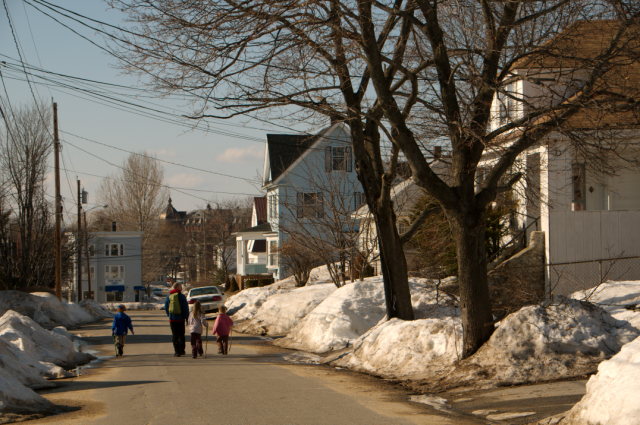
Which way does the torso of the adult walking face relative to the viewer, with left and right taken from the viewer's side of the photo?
facing away from the viewer

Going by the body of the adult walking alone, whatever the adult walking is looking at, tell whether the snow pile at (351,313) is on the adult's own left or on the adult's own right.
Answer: on the adult's own right

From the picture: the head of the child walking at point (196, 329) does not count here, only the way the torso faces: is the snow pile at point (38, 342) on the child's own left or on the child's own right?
on the child's own left

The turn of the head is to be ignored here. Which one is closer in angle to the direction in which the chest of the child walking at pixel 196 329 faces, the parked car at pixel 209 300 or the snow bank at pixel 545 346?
the parked car

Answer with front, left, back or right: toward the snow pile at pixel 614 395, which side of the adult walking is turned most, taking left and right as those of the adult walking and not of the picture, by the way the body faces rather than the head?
back

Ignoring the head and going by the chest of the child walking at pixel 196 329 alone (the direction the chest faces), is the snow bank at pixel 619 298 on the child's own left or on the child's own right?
on the child's own right

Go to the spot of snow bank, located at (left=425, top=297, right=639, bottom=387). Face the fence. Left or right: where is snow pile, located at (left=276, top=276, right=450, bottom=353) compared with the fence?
left

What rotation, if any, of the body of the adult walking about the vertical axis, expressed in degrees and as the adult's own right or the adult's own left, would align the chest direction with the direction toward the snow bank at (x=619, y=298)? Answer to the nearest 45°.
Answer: approximately 90° to the adult's own right

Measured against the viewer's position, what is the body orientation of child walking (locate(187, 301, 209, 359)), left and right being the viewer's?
facing away from the viewer

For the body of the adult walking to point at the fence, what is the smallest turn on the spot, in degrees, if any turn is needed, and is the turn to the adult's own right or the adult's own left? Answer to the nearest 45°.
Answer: approximately 90° to the adult's own right

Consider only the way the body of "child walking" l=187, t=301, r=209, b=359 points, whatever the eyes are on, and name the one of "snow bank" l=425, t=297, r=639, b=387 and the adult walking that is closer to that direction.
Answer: the adult walking

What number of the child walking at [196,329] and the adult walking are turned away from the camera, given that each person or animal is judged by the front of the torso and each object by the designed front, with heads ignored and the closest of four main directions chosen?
2

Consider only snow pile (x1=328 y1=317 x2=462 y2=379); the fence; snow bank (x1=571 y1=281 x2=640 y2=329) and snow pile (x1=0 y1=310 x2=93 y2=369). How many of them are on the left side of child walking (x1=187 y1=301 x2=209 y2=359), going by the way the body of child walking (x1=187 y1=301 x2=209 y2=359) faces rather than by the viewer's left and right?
1

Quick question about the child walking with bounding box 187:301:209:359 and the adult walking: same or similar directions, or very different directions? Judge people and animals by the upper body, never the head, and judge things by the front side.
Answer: same or similar directions

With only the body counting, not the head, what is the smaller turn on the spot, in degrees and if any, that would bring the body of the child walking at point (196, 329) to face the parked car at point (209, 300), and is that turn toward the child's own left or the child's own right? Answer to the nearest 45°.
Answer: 0° — they already face it

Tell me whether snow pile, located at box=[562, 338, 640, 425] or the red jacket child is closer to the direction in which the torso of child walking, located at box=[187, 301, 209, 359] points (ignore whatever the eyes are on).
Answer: the red jacket child
